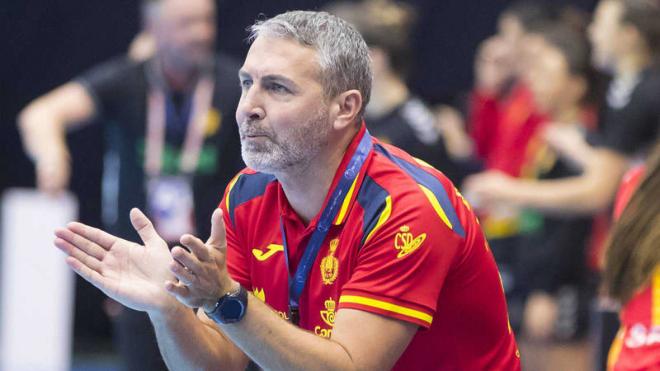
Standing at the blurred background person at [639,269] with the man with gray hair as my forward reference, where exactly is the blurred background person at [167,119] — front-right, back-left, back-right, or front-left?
front-right

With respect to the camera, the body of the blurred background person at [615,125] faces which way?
to the viewer's left

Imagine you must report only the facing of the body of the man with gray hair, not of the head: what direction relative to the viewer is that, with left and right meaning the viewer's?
facing the viewer and to the left of the viewer

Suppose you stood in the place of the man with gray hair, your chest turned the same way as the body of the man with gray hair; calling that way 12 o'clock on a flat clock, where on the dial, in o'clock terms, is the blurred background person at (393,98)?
The blurred background person is roughly at 5 o'clock from the man with gray hair.

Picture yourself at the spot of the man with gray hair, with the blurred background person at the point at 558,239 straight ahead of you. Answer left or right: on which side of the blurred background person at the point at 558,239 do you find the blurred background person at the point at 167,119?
left

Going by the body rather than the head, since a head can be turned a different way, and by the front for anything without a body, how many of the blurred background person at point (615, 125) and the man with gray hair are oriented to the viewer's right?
0

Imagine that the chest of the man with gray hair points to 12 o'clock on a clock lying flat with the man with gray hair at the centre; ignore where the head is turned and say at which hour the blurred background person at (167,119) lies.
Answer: The blurred background person is roughly at 4 o'clock from the man with gray hair.

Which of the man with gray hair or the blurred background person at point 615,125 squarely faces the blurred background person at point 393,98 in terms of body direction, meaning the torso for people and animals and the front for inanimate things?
the blurred background person at point 615,125

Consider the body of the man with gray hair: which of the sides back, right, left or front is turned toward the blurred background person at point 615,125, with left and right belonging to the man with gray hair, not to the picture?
back
